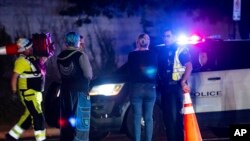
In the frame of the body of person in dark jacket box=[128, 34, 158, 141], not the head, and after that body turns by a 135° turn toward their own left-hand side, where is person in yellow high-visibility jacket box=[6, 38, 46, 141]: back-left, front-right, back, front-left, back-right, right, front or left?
front-right

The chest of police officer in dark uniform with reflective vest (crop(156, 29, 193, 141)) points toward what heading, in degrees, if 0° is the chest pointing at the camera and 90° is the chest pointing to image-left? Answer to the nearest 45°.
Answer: approximately 45°

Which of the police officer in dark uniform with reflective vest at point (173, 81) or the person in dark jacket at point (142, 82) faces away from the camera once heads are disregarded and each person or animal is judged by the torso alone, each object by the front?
the person in dark jacket at point (142, 82)

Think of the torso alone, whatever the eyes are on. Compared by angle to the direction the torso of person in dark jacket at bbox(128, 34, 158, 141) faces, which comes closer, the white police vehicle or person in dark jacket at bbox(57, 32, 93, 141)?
the white police vehicle

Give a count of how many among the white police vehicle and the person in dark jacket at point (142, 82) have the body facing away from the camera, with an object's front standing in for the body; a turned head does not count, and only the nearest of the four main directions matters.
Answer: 1

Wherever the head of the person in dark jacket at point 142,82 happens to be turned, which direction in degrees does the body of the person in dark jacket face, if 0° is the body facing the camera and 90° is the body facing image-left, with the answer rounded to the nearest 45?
approximately 180°

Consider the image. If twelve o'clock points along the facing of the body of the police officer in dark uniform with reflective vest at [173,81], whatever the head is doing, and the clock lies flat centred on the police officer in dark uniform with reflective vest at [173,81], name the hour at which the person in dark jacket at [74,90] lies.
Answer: the person in dark jacket at [74,90] is roughly at 1 o'clock from the police officer in dark uniform with reflective vest at [173,81].

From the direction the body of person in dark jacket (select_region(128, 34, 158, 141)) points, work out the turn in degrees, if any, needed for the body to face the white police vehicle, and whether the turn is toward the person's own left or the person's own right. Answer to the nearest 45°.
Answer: approximately 45° to the person's own right
